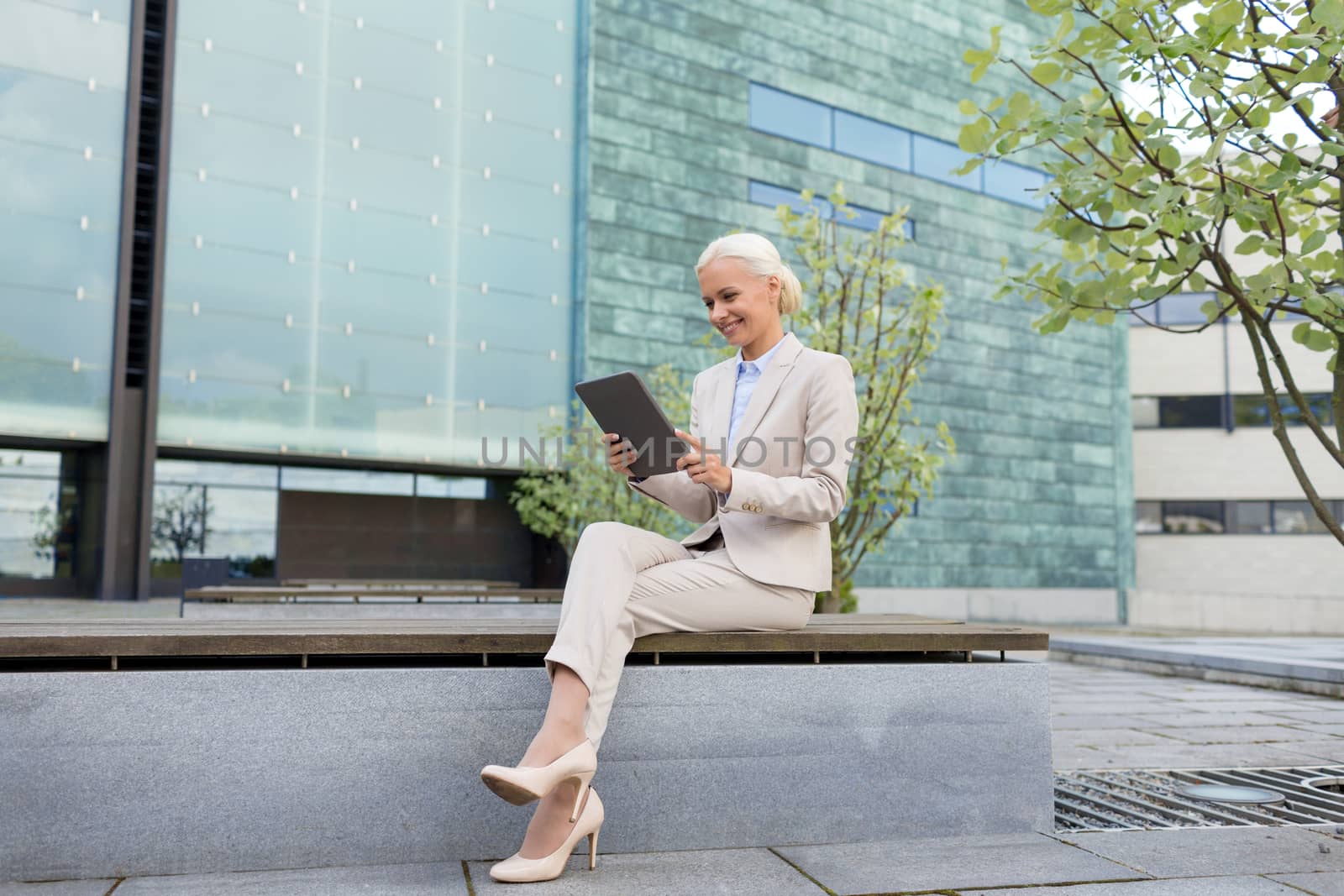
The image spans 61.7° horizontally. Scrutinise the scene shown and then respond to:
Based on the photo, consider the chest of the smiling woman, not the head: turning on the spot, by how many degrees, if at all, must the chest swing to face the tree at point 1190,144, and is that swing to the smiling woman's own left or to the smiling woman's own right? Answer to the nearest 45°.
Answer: approximately 135° to the smiling woman's own left

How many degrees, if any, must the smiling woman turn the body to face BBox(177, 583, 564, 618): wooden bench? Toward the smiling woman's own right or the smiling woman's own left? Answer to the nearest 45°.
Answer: approximately 90° to the smiling woman's own right

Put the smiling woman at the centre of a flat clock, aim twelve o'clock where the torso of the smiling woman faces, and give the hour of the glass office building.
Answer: The glass office building is roughly at 4 o'clock from the smiling woman.

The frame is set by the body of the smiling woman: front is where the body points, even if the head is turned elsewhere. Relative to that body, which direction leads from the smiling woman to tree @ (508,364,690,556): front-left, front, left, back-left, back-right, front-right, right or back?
back-right

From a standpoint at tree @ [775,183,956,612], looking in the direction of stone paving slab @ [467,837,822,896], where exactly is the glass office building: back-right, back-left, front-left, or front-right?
back-right

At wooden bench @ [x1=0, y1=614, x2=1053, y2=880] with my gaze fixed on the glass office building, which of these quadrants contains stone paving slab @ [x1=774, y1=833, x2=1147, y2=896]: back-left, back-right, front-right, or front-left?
back-right

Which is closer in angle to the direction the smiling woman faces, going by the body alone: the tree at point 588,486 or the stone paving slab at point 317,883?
the stone paving slab

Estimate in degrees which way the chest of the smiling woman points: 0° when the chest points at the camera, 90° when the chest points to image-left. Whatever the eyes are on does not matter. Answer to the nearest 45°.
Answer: approximately 45°
